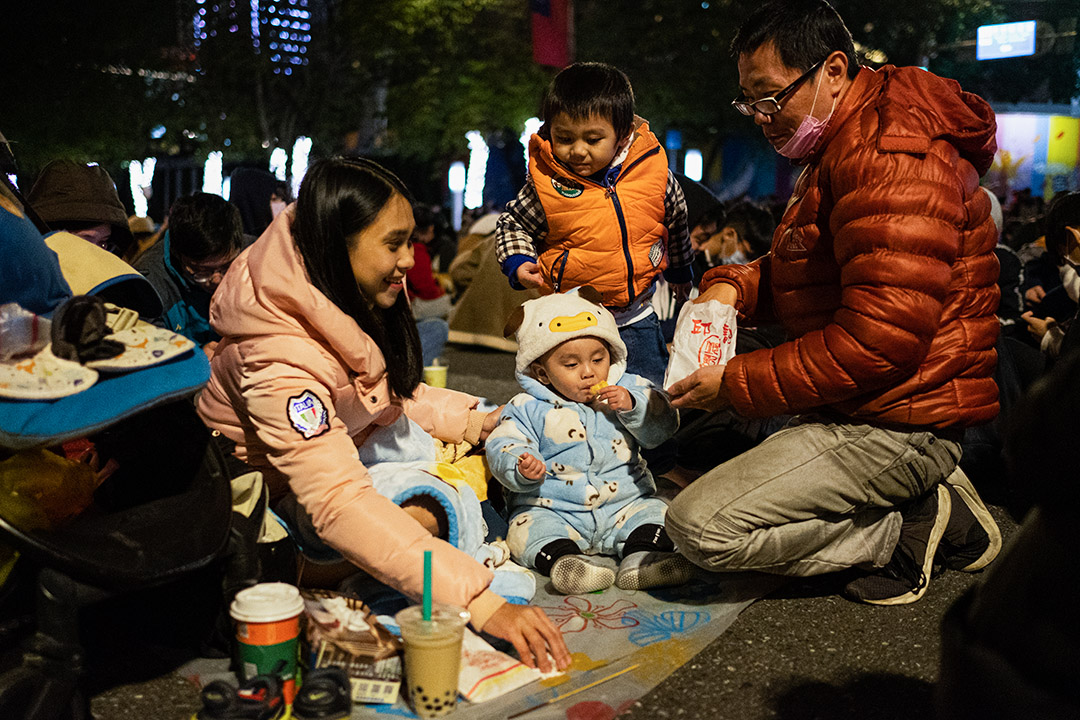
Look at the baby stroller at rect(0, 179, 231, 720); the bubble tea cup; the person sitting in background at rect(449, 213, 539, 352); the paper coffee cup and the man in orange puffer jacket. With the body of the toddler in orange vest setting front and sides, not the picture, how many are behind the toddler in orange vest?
1

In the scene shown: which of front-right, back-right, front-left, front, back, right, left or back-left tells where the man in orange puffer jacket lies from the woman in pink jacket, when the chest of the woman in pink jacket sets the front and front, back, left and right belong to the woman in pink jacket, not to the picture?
front

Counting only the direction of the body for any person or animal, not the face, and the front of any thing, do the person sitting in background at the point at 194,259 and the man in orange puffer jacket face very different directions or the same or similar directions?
very different directions

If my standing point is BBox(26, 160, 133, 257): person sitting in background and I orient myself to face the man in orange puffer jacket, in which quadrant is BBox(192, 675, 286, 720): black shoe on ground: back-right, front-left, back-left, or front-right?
front-right

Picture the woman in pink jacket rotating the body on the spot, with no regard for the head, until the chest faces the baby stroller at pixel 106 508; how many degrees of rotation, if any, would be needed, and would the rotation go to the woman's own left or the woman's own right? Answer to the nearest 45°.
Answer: approximately 135° to the woman's own right

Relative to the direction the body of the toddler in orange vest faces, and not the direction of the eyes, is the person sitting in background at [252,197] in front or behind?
behind

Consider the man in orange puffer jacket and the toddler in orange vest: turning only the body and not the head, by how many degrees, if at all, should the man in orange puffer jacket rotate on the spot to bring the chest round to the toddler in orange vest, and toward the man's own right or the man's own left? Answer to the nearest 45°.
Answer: approximately 45° to the man's own right

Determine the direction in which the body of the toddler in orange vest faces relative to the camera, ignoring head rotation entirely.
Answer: toward the camera

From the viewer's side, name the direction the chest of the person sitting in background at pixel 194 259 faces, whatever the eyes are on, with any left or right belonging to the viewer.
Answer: facing the viewer and to the right of the viewer

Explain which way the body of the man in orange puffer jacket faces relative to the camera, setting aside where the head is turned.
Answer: to the viewer's left

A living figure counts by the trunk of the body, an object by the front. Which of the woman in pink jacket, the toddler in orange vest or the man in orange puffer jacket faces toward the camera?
the toddler in orange vest

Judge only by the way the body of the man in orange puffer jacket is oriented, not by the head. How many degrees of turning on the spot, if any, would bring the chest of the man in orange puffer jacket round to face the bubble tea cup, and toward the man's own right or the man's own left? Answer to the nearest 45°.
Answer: approximately 45° to the man's own left

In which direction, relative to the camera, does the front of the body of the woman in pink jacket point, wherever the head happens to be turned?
to the viewer's right

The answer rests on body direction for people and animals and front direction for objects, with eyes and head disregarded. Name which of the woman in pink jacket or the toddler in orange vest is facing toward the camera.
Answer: the toddler in orange vest

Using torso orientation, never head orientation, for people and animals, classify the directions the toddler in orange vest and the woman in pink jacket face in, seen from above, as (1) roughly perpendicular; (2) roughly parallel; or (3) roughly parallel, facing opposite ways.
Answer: roughly perpendicular
